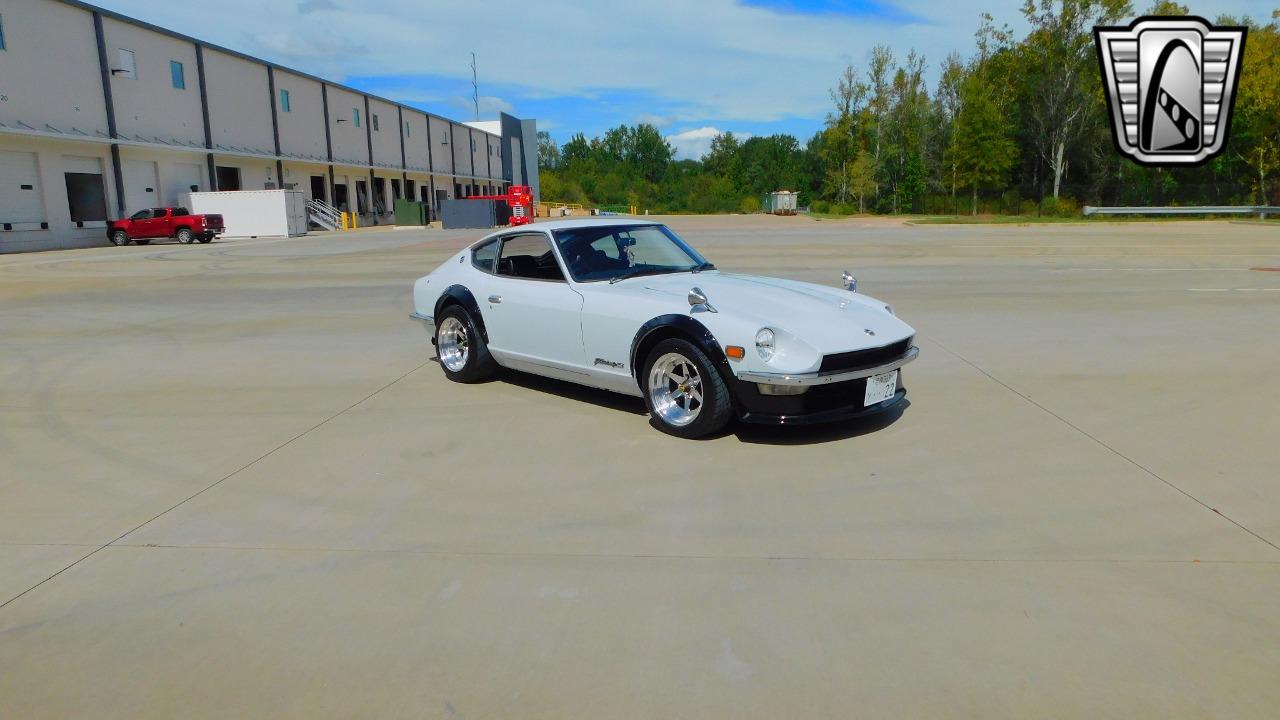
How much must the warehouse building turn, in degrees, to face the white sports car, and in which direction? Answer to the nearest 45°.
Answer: approximately 45° to its right

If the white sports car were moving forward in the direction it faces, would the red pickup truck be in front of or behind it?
behind

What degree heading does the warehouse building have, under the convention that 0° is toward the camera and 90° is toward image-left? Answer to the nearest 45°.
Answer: approximately 315°

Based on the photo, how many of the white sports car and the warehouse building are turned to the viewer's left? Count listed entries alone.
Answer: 0

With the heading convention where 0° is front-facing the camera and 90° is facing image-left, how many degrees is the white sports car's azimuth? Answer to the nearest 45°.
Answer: approximately 315°

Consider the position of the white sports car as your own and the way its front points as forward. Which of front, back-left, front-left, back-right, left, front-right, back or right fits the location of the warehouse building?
back

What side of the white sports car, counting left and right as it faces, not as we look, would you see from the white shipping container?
back

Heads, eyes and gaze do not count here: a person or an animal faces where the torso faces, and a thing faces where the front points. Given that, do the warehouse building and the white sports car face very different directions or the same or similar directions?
same or similar directions
